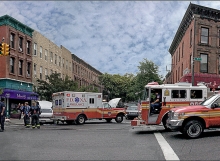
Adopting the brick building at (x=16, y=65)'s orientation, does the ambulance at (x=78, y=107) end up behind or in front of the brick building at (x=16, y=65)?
in front

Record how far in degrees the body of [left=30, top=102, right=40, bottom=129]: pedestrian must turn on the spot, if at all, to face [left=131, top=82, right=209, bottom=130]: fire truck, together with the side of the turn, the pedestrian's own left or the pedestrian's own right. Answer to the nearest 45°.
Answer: approximately 45° to the pedestrian's own left

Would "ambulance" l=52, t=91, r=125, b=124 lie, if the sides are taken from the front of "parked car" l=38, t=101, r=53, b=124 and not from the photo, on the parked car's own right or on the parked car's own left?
on the parked car's own left

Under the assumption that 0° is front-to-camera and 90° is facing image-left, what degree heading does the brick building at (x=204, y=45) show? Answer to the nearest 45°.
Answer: approximately 0°

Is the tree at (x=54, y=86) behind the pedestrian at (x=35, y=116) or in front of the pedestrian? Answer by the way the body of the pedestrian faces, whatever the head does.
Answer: behind
